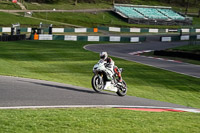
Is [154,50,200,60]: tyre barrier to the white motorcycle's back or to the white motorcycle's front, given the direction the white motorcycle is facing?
to the back

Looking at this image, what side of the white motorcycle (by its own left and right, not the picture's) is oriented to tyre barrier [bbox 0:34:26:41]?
right

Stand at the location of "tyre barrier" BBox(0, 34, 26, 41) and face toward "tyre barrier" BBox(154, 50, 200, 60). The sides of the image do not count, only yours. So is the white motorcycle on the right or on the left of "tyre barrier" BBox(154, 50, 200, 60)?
right

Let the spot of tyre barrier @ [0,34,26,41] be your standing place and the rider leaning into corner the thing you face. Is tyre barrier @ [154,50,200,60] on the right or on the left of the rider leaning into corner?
left
